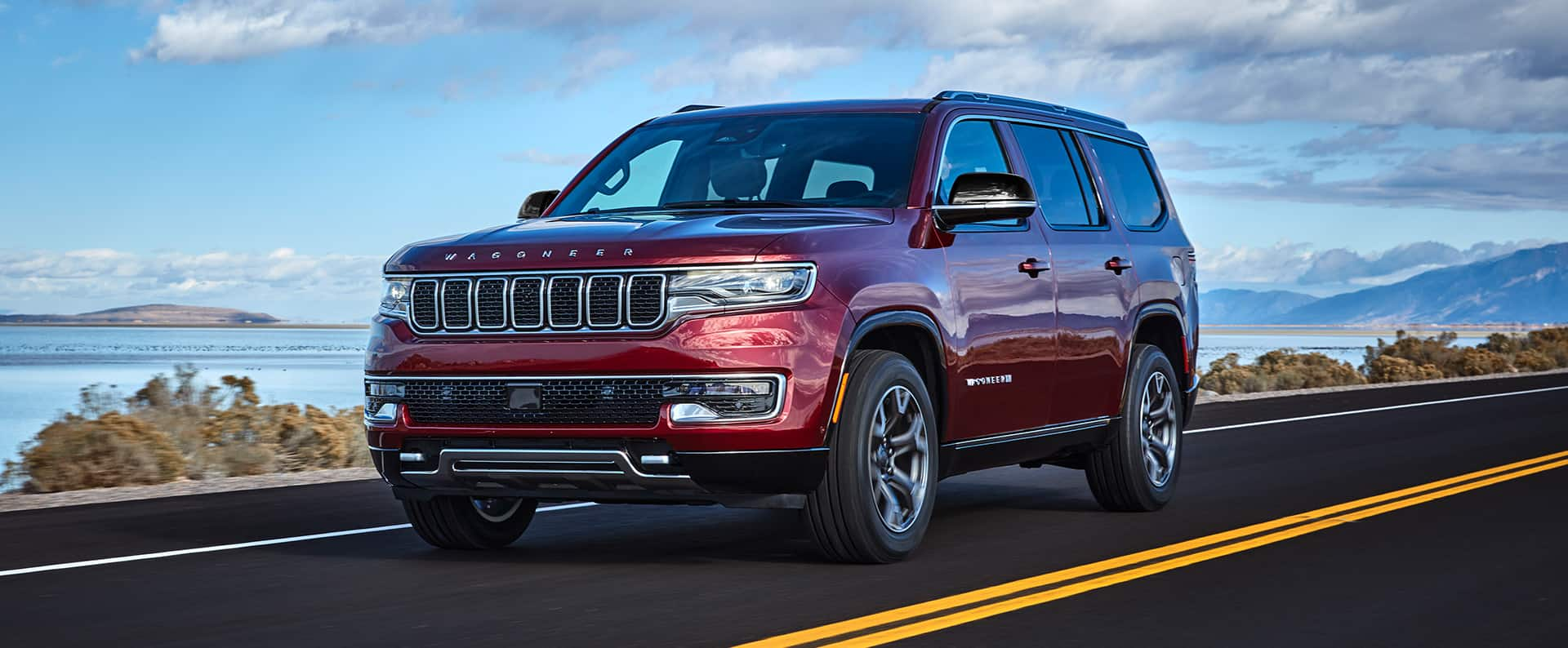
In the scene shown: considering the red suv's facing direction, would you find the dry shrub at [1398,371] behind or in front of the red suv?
behind

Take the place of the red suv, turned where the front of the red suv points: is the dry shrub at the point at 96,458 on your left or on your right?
on your right

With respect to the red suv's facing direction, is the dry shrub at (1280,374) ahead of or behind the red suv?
behind

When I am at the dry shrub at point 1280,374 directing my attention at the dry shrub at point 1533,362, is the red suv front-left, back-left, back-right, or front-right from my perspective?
back-right

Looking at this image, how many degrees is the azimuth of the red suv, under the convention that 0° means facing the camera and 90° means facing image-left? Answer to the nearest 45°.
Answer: approximately 45°

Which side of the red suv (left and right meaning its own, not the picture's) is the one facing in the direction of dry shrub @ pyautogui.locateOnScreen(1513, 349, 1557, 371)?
back
